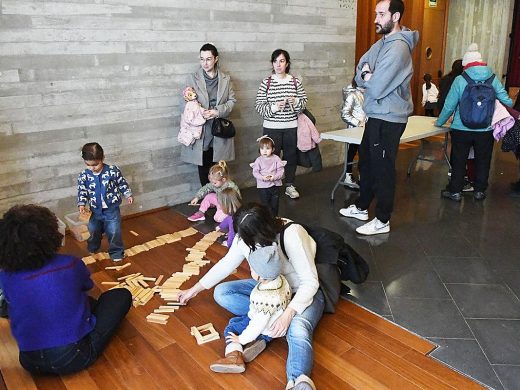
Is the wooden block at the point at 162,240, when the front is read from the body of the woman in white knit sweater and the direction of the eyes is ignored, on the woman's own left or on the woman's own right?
on the woman's own right

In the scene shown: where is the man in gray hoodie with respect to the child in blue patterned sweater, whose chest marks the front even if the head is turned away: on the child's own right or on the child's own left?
on the child's own left

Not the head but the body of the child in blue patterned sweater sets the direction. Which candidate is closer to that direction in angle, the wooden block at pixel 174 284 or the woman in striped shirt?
the wooden block

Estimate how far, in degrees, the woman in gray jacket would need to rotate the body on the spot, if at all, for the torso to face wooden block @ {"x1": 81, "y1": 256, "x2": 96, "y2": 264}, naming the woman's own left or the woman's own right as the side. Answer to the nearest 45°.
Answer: approximately 45° to the woman's own right

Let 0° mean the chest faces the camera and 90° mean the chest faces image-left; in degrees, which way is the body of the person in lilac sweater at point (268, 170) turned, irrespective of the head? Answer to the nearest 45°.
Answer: approximately 0°

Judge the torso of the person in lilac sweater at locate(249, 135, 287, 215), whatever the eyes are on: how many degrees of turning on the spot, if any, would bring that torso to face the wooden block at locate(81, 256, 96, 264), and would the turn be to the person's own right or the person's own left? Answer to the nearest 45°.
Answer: approximately 45° to the person's own right

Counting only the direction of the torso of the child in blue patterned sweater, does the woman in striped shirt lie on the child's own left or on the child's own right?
on the child's own left

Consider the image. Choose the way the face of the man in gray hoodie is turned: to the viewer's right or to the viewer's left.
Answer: to the viewer's left
